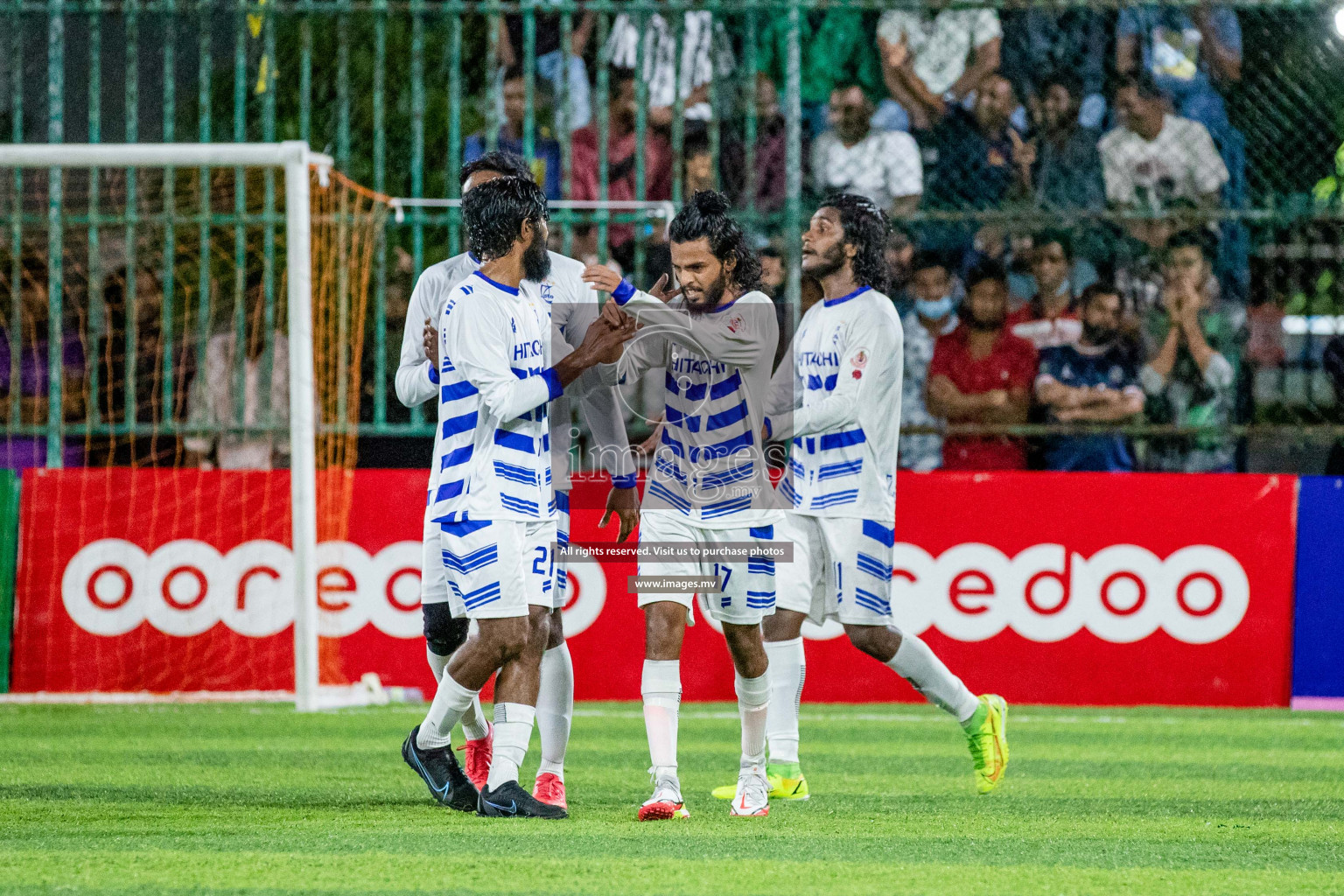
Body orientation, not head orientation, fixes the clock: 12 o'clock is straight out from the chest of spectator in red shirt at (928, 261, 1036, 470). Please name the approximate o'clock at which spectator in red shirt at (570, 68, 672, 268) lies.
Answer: spectator in red shirt at (570, 68, 672, 268) is roughly at 3 o'clock from spectator in red shirt at (928, 261, 1036, 470).

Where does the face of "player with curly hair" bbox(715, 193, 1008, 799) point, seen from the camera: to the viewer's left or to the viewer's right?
to the viewer's left

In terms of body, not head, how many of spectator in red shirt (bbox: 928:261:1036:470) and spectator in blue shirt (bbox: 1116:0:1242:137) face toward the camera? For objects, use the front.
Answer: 2

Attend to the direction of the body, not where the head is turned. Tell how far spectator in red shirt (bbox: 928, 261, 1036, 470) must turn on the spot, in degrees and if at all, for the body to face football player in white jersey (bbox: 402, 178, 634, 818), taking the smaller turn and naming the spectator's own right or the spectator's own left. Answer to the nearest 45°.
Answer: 0° — they already face them

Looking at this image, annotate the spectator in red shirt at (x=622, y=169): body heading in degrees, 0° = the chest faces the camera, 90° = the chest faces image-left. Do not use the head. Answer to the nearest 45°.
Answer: approximately 0°

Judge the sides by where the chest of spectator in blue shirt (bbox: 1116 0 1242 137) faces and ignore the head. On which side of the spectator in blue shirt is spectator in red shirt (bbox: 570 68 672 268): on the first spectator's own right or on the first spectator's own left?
on the first spectator's own right
